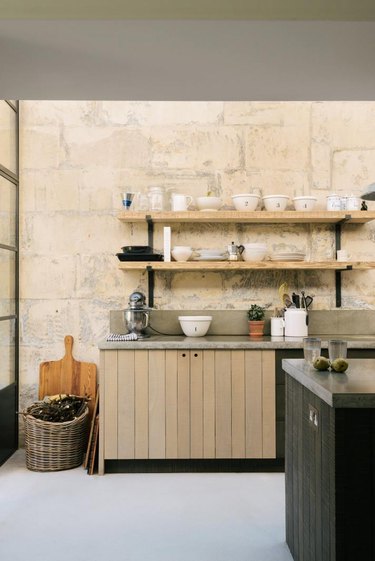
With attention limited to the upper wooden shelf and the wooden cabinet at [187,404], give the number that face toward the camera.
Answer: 2

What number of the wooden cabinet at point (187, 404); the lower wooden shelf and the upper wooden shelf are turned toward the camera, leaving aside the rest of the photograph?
3

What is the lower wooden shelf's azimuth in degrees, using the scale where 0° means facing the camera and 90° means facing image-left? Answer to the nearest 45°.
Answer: approximately 0°

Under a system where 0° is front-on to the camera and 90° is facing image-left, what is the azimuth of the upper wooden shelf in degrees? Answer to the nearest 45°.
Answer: approximately 0°
